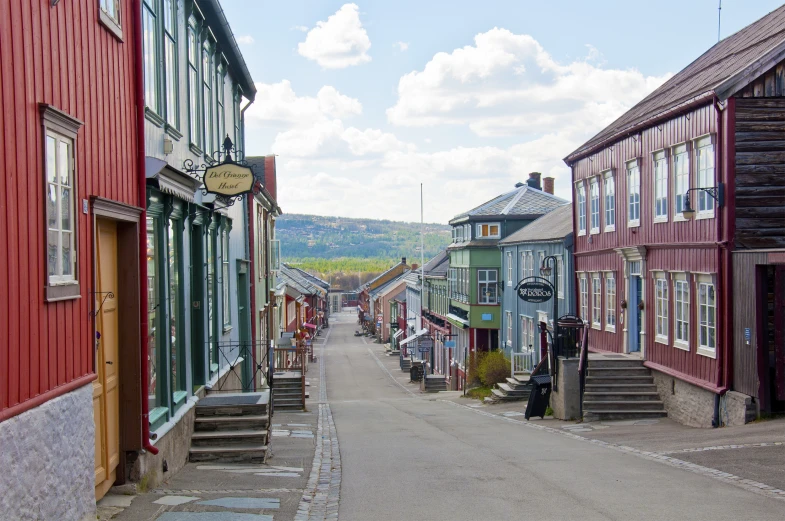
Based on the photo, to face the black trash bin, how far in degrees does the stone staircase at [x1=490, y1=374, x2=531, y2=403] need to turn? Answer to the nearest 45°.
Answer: approximately 45° to its left

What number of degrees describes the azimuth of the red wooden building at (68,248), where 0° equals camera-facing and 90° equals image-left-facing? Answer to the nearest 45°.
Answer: approximately 315°

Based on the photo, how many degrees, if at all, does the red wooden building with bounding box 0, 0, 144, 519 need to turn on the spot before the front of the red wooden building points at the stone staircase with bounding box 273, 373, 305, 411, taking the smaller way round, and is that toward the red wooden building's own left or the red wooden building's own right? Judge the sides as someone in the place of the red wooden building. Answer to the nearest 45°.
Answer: approximately 135° to the red wooden building's own left

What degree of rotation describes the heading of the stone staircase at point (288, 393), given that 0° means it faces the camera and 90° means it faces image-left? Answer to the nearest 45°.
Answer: approximately 0°

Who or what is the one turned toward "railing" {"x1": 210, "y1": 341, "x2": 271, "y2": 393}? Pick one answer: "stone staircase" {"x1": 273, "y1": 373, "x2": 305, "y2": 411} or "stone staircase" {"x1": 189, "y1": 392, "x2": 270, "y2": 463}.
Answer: "stone staircase" {"x1": 273, "y1": 373, "x2": 305, "y2": 411}

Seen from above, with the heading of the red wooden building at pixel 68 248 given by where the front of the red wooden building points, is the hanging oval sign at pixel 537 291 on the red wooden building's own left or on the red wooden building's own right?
on the red wooden building's own left

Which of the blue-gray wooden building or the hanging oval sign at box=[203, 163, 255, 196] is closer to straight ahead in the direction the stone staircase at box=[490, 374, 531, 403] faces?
the hanging oval sign

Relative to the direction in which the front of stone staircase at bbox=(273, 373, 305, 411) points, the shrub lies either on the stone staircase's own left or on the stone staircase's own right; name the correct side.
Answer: on the stone staircase's own left

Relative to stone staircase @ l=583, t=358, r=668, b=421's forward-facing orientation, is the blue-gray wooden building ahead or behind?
behind

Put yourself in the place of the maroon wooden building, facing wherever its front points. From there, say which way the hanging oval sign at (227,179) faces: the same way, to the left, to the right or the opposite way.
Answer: to the left

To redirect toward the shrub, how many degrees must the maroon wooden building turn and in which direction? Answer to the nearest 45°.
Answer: approximately 90° to its right

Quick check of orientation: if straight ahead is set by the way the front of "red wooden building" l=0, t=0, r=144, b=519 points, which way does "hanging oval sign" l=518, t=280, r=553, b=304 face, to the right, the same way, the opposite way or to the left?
to the right

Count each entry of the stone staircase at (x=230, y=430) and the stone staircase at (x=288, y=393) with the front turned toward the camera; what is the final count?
2
